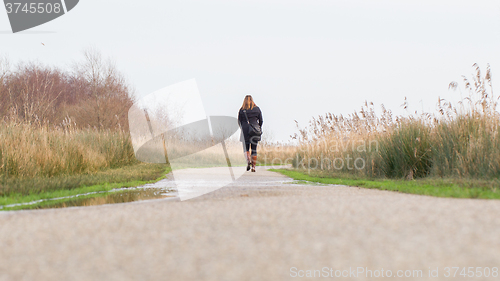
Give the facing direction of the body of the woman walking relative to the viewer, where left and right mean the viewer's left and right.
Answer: facing away from the viewer
